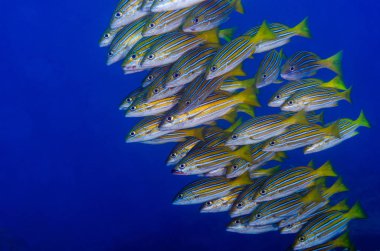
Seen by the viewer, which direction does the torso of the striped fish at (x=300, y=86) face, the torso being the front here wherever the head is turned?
to the viewer's left

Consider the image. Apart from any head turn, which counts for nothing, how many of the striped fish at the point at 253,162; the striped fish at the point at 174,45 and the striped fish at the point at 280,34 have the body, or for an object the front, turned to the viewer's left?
3

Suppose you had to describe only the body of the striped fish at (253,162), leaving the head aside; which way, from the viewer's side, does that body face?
to the viewer's left

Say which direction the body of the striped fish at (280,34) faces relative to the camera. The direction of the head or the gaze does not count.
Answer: to the viewer's left

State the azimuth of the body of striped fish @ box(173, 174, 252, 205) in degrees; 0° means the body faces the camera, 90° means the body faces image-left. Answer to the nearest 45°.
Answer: approximately 90°

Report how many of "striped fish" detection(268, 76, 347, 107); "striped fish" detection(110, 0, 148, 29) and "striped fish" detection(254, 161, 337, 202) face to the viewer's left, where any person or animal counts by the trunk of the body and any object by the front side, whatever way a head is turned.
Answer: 3

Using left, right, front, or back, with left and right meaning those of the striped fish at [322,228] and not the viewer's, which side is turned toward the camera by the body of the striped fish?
left

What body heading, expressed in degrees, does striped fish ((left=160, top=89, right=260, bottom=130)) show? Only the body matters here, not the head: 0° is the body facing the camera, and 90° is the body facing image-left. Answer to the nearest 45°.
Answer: approximately 90°
